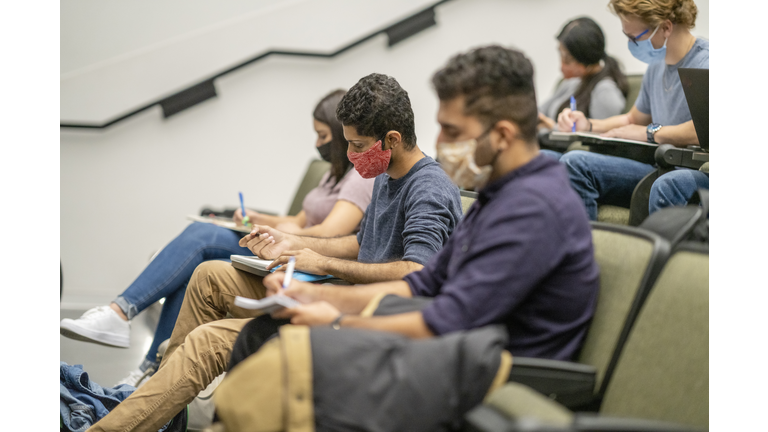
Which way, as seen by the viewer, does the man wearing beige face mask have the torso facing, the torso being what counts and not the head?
to the viewer's left

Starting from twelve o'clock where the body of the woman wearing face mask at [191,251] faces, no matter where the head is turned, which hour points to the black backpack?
The black backpack is roughly at 8 o'clock from the woman wearing face mask.

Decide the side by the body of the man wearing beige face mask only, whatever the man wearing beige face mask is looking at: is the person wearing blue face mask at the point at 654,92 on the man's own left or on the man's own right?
on the man's own right

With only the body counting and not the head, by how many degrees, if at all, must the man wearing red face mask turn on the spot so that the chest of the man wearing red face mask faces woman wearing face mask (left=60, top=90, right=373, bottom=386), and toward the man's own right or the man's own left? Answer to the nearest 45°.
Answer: approximately 45° to the man's own right

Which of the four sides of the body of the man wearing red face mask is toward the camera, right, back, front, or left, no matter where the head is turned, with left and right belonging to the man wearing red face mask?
left

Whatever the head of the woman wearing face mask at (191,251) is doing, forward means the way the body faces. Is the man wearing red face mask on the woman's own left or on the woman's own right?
on the woman's own left

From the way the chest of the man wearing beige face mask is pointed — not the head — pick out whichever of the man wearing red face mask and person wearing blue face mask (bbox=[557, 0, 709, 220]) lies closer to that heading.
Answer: the man wearing red face mask

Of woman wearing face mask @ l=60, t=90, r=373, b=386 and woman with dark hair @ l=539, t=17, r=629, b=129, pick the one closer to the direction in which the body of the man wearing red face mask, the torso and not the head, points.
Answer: the woman wearing face mask

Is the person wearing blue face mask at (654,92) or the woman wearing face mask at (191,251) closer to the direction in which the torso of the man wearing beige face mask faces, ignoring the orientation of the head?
the woman wearing face mask

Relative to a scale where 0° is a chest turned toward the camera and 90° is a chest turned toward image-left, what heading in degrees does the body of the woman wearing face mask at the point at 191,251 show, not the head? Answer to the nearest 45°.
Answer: approximately 90°

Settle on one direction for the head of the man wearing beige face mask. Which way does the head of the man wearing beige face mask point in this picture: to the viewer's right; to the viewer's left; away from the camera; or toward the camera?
to the viewer's left

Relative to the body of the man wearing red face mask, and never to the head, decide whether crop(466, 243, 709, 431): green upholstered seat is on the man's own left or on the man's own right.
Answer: on the man's own left
